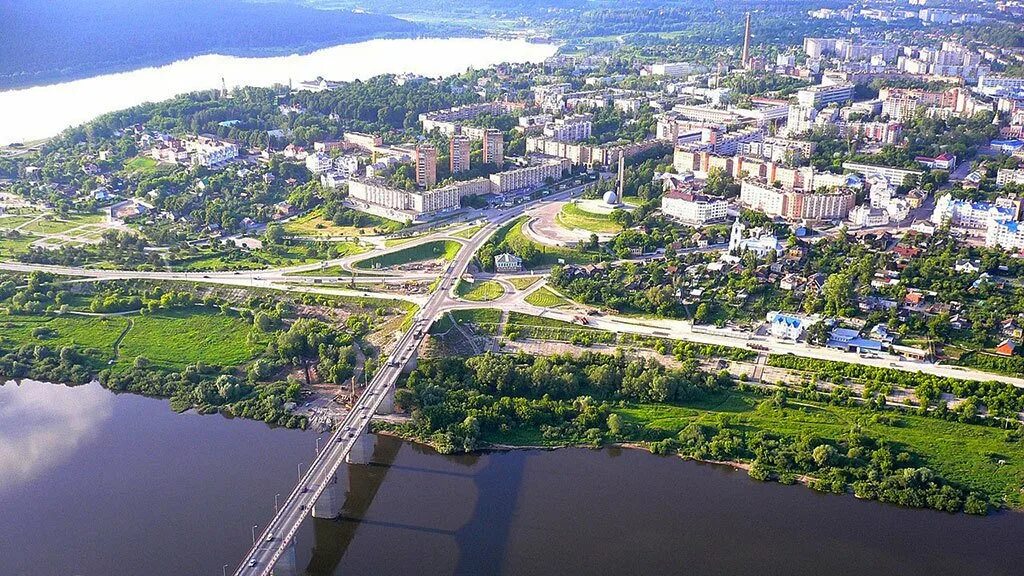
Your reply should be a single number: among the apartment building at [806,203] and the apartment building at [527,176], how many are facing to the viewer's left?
0

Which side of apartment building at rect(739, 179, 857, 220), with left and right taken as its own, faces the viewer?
front

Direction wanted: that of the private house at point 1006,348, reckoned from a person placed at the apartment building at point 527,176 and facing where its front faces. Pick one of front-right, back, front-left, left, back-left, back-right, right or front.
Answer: front

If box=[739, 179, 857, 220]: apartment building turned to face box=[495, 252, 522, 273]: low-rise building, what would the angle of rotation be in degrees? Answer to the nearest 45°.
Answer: approximately 45° to its right

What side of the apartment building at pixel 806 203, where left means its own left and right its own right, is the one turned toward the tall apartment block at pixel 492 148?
right

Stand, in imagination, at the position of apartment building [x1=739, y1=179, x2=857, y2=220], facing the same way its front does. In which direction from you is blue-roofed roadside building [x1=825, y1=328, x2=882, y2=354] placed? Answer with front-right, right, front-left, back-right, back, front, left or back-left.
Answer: front

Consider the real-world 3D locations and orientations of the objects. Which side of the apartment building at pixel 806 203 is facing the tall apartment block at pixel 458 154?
right

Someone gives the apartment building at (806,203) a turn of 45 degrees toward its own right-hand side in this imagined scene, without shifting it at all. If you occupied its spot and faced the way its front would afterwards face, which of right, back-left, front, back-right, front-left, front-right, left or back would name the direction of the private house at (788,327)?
front-left

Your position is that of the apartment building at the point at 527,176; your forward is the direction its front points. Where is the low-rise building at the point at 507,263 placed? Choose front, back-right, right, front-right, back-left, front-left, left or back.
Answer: front-right

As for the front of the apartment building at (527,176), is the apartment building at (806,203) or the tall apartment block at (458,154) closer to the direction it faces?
the apartment building

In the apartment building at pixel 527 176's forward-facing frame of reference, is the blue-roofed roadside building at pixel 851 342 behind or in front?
in front

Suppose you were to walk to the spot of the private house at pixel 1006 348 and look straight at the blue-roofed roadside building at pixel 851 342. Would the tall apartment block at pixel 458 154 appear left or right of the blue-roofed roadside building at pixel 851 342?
right

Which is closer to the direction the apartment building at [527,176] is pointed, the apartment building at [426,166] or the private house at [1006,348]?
the private house

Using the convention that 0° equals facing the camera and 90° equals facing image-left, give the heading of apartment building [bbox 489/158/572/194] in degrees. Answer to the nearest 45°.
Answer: approximately 315°

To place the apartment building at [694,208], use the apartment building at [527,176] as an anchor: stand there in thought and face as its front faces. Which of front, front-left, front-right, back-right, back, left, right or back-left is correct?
front
